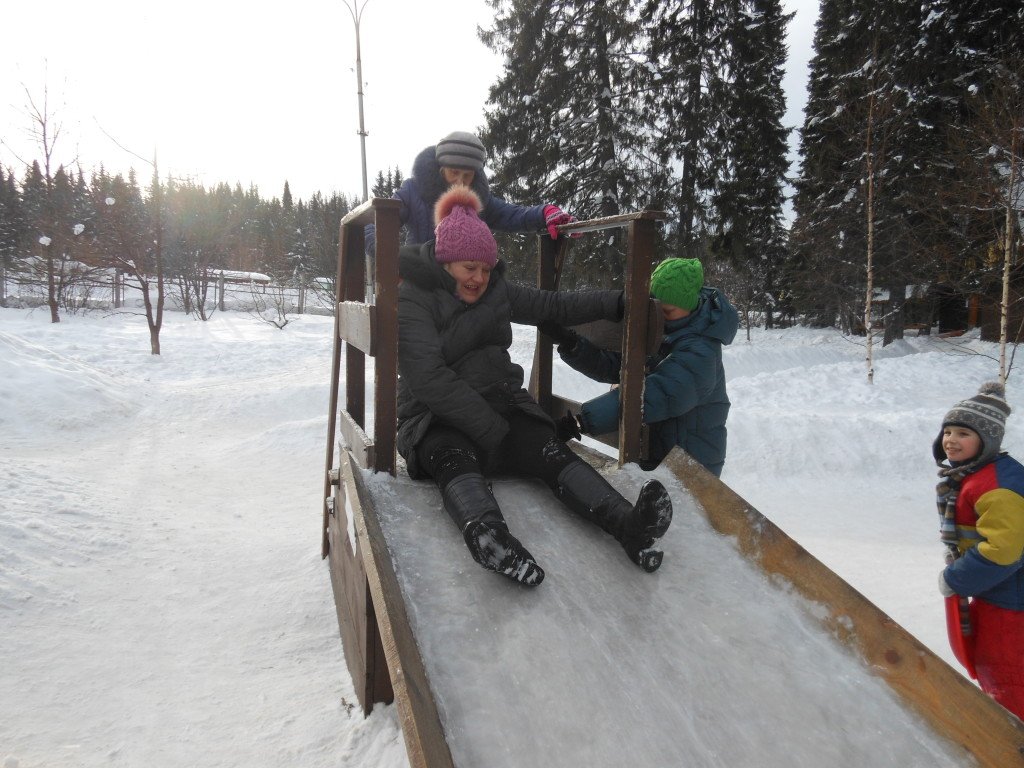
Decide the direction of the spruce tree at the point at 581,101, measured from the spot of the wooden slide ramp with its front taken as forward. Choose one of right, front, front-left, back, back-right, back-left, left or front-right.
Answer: back-left

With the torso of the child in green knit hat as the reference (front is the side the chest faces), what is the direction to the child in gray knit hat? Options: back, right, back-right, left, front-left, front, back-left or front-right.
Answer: back-left

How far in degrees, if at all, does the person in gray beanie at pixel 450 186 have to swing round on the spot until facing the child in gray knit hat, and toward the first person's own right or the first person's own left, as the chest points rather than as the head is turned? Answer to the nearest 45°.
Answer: approximately 45° to the first person's own left

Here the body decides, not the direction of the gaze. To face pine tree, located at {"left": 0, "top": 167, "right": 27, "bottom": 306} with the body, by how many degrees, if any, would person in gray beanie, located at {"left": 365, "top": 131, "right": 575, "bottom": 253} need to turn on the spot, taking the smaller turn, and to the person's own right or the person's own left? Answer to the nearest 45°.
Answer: approximately 135° to the person's own right

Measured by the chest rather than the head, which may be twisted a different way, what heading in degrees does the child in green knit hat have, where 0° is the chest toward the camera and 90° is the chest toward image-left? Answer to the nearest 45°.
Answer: approximately 90°

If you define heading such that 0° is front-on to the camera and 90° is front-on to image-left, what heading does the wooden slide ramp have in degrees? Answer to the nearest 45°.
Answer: approximately 315°

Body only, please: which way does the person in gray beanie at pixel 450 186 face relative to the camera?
toward the camera

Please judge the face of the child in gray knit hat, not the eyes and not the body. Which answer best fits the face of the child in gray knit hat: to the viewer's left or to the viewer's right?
to the viewer's left

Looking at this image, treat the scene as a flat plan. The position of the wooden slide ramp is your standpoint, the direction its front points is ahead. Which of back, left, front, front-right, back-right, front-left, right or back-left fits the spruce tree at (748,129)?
back-left

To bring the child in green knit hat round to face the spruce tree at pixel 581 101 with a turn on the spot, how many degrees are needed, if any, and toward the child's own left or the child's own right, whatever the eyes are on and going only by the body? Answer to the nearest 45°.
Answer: approximately 90° to the child's own right

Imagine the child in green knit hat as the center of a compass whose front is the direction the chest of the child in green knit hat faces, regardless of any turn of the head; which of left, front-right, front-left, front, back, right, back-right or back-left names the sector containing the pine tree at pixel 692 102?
right

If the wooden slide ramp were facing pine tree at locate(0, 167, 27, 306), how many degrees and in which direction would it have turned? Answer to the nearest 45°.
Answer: approximately 180°

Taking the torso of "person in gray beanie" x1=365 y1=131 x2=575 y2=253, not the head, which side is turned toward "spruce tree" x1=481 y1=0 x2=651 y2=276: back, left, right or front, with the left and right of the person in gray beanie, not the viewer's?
back

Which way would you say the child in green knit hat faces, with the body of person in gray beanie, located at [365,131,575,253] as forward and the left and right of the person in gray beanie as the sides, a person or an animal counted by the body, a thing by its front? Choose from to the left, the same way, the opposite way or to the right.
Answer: to the right

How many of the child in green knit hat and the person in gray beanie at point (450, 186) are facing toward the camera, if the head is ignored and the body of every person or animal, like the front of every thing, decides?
1
